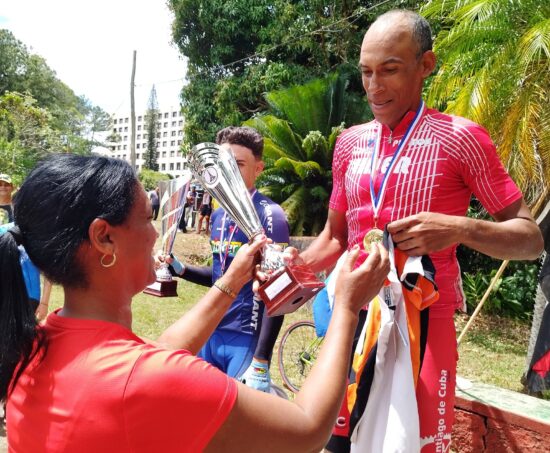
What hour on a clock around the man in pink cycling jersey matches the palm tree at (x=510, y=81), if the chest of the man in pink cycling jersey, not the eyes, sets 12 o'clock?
The palm tree is roughly at 5 o'clock from the man in pink cycling jersey.

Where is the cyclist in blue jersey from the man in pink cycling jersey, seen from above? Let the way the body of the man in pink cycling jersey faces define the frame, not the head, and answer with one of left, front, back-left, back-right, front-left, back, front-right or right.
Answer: right

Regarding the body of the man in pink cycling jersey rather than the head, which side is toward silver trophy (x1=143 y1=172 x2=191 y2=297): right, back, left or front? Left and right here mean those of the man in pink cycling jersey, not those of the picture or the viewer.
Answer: right

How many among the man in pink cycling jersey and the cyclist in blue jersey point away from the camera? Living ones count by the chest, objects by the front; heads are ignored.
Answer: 0

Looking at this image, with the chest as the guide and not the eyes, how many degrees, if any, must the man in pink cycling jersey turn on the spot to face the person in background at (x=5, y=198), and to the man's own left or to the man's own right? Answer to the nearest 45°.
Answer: approximately 90° to the man's own right

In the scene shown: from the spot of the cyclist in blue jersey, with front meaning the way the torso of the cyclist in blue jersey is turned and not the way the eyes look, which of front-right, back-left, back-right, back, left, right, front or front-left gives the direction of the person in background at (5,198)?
right

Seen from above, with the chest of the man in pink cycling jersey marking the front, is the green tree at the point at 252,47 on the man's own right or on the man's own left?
on the man's own right

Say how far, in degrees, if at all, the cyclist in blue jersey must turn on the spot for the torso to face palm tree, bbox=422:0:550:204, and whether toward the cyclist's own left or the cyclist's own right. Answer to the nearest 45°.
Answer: approximately 180°

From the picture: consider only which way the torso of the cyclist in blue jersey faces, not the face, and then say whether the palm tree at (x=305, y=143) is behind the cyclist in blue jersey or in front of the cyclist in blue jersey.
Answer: behind

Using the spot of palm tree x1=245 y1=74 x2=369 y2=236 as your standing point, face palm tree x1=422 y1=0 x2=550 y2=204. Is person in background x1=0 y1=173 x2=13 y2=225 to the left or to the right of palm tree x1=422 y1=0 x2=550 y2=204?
right

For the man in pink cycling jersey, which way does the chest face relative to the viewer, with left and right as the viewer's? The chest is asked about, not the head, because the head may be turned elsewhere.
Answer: facing the viewer and to the left of the viewer

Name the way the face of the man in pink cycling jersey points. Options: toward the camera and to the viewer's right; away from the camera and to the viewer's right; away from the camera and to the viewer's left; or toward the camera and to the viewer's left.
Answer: toward the camera and to the viewer's left
